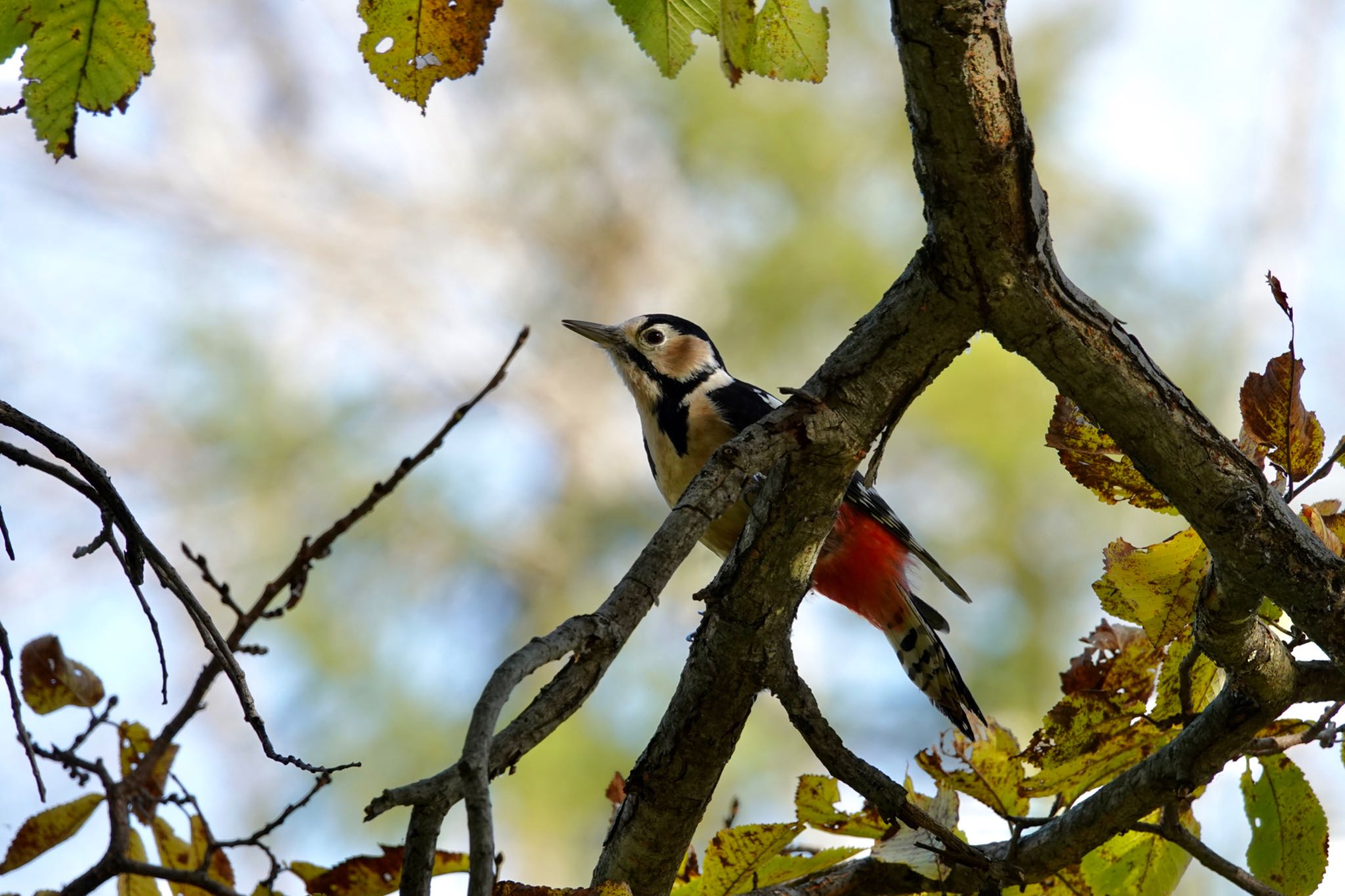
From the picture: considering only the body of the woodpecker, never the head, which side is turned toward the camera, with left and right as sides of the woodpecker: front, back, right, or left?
left

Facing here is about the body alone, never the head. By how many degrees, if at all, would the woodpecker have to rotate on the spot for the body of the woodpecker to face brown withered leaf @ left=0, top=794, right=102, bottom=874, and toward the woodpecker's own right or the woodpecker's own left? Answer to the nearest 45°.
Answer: approximately 45° to the woodpecker's own left

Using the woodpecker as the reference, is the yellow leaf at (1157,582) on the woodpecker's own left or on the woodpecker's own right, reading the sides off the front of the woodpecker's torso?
on the woodpecker's own left

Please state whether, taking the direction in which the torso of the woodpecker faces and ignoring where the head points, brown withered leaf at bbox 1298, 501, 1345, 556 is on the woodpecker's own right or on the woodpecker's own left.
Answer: on the woodpecker's own left

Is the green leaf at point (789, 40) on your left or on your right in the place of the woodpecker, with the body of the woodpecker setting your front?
on your left

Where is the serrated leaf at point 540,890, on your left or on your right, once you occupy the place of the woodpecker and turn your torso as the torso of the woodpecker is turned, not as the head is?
on your left
